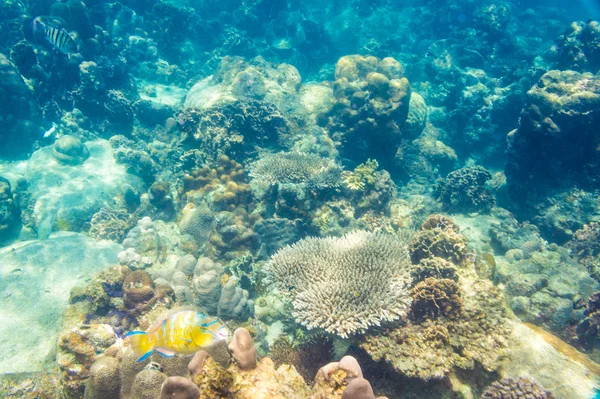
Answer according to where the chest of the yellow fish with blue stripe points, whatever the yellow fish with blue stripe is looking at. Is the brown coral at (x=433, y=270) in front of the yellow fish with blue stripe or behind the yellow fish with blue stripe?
in front

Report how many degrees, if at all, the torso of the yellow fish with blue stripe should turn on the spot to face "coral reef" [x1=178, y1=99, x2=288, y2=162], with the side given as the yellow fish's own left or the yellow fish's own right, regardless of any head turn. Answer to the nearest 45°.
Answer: approximately 90° to the yellow fish's own left

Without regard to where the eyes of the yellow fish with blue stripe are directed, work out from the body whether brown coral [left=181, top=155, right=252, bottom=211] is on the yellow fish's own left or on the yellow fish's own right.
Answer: on the yellow fish's own left

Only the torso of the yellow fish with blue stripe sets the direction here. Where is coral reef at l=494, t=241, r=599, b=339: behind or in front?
in front

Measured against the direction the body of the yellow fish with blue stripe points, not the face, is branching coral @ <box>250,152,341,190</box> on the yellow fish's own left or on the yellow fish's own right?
on the yellow fish's own left

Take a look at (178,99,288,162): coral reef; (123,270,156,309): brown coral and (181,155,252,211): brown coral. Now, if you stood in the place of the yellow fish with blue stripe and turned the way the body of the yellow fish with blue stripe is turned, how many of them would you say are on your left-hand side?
3

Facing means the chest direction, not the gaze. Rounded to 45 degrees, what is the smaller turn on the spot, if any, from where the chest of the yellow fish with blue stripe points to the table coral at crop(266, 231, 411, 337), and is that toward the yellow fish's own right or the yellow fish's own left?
approximately 45° to the yellow fish's own left

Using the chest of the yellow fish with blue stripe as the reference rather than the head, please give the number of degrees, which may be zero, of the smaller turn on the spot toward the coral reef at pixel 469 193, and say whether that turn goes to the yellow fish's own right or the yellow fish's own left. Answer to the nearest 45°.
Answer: approximately 45° to the yellow fish's own left

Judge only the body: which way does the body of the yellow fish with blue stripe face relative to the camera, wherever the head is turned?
to the viewer's right

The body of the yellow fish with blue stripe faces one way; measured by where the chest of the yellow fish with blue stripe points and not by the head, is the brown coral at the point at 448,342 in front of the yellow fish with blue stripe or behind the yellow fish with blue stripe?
in front
